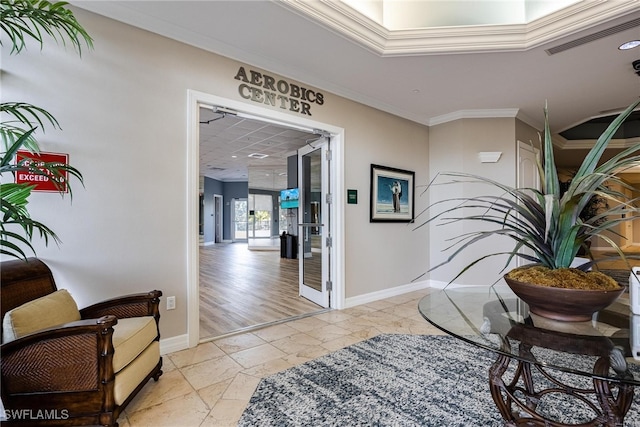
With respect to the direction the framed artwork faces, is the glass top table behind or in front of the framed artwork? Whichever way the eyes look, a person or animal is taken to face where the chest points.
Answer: in front

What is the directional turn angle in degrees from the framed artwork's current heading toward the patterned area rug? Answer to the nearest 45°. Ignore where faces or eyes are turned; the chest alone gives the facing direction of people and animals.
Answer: approximately 45° to its right

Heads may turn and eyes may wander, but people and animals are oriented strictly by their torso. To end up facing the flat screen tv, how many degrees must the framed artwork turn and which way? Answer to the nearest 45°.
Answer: approximately 180°

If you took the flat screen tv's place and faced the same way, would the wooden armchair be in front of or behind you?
in front

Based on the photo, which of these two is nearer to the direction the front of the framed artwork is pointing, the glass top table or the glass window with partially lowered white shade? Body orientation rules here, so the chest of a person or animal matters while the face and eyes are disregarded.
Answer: the glass top table

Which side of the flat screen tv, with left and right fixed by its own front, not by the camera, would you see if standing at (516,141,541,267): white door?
left

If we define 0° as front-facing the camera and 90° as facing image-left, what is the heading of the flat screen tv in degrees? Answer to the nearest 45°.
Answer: approximately 45°

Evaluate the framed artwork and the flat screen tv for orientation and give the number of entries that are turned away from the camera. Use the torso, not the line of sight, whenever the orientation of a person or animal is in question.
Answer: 0

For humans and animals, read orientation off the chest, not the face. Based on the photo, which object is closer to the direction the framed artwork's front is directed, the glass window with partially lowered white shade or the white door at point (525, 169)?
the white door

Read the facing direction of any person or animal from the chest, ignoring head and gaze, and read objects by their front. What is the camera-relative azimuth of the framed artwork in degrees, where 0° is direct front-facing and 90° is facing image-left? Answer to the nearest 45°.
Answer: approximately 315°
